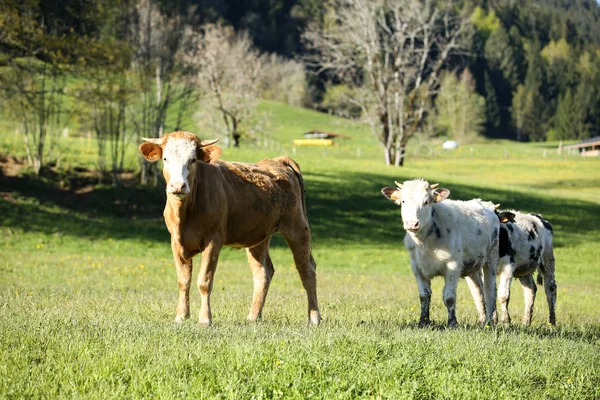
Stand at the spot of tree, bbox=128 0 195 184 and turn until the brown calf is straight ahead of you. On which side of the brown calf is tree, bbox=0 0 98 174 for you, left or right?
right

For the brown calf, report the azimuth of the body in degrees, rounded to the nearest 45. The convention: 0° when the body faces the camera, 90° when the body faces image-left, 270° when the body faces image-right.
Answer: approximately 45°

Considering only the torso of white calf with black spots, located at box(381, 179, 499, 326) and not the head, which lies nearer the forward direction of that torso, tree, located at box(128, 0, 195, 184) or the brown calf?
the brown calf

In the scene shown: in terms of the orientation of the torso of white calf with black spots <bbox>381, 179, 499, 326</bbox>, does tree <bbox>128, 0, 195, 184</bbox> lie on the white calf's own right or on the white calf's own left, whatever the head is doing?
on the white calf's own right

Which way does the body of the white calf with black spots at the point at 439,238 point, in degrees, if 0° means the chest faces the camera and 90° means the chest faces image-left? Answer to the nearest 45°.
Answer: approximately 45°

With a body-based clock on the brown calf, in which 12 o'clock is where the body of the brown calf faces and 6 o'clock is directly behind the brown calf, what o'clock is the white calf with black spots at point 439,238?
The white calf with black spots is roughly at 7 o'clock from the brown calf.
